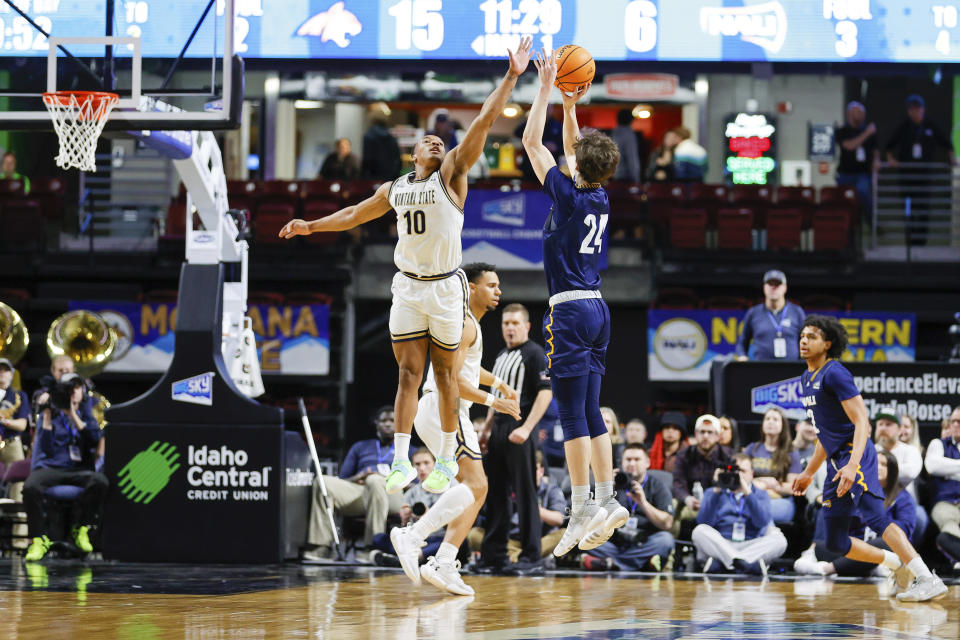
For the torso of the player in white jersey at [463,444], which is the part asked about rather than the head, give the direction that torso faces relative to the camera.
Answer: to the viewer's right

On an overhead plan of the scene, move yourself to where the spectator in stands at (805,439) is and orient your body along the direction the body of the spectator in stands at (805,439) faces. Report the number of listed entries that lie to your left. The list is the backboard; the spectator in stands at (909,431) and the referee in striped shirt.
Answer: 1

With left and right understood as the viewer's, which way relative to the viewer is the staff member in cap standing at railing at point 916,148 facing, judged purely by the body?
facing the viewer

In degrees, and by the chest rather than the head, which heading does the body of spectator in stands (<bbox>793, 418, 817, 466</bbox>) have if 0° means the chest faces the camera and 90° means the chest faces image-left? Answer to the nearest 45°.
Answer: approximately 0°

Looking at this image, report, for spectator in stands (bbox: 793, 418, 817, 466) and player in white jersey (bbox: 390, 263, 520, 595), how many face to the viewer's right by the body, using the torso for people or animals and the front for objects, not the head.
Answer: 1

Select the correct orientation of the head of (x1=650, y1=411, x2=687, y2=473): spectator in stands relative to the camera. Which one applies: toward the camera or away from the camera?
toward the camera

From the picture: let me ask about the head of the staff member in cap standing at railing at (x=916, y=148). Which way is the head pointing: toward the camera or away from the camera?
toward the camera

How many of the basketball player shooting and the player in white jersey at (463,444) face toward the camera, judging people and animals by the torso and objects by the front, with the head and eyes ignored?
0

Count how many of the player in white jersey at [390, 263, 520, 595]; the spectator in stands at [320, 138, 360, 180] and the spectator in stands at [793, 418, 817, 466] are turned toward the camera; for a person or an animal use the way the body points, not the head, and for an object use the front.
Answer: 2

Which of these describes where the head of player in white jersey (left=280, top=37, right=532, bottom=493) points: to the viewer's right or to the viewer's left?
to the viewer's right

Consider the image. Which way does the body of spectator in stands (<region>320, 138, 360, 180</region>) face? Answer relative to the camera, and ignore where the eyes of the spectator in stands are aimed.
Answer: toward the camera

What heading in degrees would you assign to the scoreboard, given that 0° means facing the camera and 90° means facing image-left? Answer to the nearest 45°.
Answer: approximately 0°
